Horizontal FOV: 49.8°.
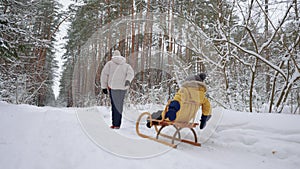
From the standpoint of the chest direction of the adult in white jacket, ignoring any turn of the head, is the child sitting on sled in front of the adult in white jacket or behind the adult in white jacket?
behind

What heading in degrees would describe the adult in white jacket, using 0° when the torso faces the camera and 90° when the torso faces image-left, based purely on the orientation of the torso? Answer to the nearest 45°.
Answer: approximately 180°
